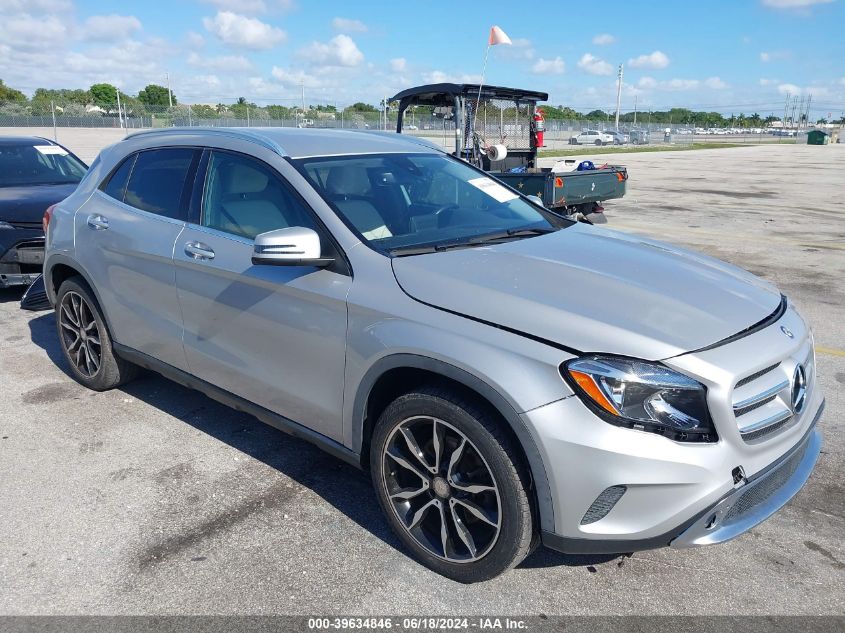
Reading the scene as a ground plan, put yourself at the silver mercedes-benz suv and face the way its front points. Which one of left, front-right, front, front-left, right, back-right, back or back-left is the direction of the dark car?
back

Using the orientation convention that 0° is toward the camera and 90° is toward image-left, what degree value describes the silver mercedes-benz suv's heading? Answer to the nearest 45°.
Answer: approximately 315°

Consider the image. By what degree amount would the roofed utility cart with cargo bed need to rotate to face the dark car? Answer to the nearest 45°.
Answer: approximately 90° to its left

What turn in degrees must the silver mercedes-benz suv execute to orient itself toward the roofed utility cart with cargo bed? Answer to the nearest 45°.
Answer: approximately 135° to its left

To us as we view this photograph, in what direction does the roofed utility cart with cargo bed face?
facing away from the viewer and to the left of the viewer

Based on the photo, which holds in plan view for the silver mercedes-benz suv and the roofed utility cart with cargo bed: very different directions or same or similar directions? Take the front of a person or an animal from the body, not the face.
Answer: very different directions

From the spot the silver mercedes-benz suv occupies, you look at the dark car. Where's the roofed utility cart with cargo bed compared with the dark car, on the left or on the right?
right

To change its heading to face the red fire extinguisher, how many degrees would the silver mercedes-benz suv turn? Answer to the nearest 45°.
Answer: approximately 135° to its left

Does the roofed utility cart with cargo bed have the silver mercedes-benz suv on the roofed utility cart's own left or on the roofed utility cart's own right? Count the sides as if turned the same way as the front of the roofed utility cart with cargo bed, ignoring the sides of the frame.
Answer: on the roofed utility cart's own left

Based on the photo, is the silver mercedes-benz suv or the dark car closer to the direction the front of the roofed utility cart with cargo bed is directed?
the dark car
